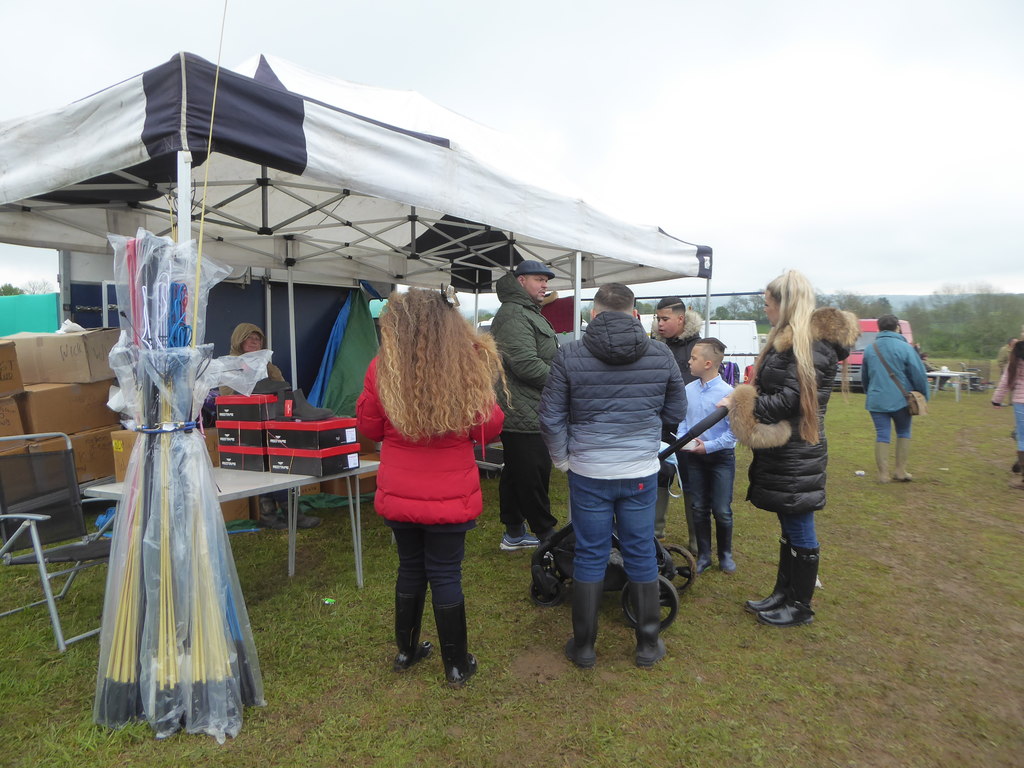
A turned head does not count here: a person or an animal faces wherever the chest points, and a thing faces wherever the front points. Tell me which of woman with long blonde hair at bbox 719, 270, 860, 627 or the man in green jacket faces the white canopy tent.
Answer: the woman with long blonde hair

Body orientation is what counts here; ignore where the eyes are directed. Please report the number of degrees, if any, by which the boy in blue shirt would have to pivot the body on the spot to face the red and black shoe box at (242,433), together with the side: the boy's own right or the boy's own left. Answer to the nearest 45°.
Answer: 0° — they already face it

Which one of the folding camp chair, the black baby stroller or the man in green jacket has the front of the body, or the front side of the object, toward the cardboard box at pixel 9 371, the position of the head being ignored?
the black baby stroller

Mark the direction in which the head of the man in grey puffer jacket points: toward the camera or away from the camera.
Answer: away from the camera

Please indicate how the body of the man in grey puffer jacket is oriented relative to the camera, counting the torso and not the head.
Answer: away from the camera

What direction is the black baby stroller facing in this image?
to the viewer's left

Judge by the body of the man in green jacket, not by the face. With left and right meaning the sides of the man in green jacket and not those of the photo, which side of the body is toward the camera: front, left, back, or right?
right

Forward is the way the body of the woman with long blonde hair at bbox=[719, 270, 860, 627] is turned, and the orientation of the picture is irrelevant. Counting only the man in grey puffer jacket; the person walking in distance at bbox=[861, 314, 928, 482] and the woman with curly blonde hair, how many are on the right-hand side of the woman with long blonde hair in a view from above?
1

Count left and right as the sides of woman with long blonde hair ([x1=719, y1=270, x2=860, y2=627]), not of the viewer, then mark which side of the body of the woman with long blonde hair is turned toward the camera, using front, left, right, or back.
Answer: left

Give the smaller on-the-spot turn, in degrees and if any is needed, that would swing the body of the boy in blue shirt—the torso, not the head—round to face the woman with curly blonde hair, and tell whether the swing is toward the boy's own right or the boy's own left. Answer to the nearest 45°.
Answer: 0° — they already face them

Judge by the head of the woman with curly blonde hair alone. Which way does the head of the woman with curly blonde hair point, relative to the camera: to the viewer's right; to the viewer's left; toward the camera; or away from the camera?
away from the camera

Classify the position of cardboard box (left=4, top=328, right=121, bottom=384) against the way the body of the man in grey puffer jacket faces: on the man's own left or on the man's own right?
on the man's own left

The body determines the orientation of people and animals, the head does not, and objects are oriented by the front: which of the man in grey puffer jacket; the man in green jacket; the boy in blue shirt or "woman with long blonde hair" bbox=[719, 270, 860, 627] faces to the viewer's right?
the man in green jacket
